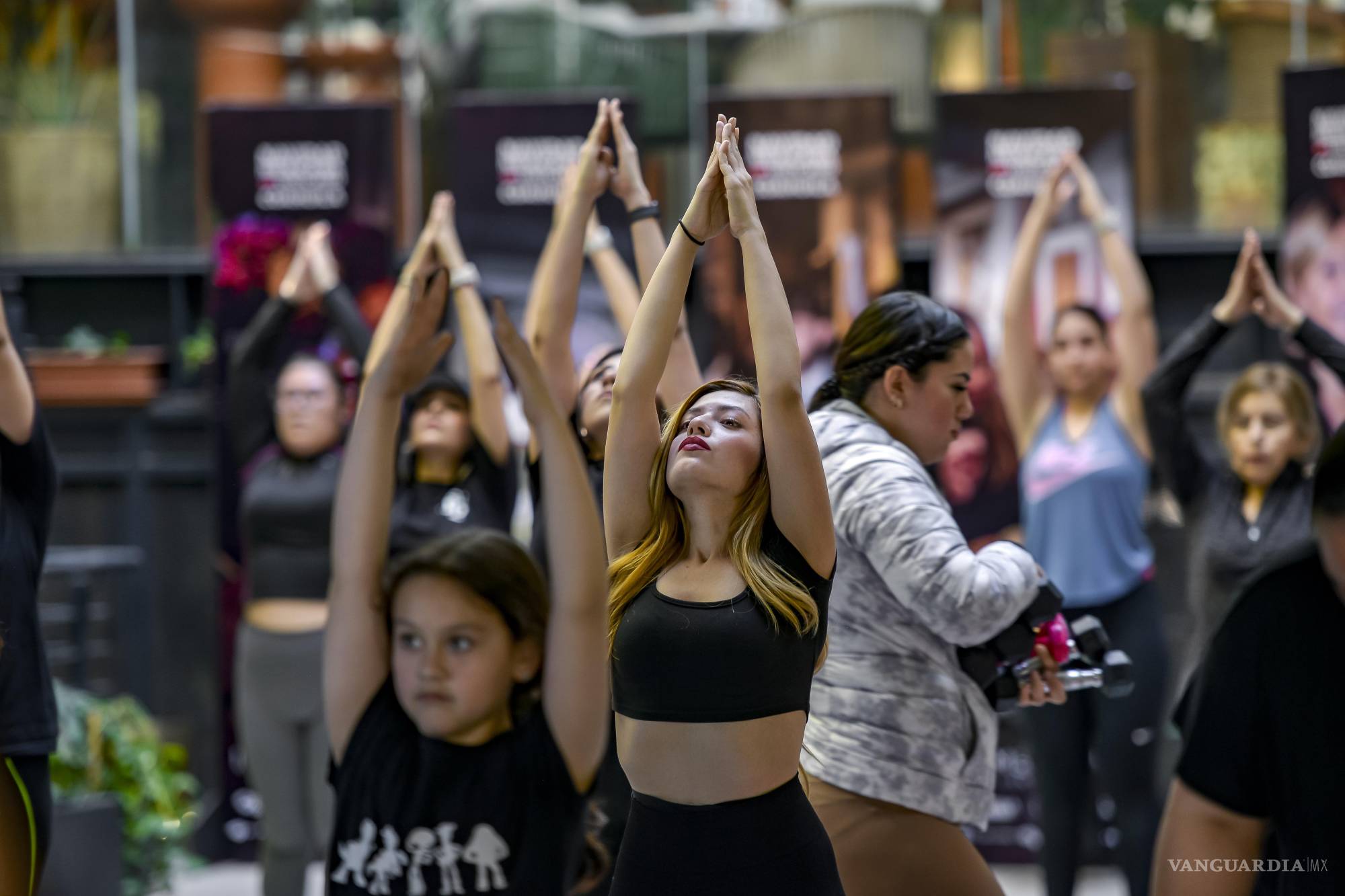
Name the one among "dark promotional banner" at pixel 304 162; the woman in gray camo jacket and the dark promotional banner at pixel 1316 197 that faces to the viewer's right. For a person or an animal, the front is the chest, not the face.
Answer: the woman in gray camo jacket

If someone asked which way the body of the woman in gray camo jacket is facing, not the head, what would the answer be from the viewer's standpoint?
to the viewer's right

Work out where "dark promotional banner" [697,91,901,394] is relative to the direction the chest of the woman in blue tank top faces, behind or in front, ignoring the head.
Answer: behind
